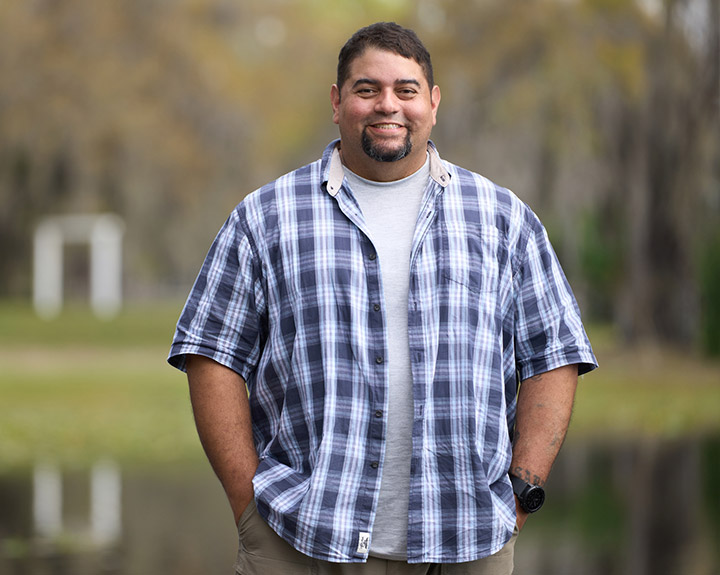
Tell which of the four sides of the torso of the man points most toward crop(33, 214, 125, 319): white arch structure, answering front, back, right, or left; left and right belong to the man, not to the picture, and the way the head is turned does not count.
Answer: back

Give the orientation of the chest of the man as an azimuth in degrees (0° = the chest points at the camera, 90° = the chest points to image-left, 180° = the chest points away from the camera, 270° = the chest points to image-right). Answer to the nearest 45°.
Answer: approximately 0°

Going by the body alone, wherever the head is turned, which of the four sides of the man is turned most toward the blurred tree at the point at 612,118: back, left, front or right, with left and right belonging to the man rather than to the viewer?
back
